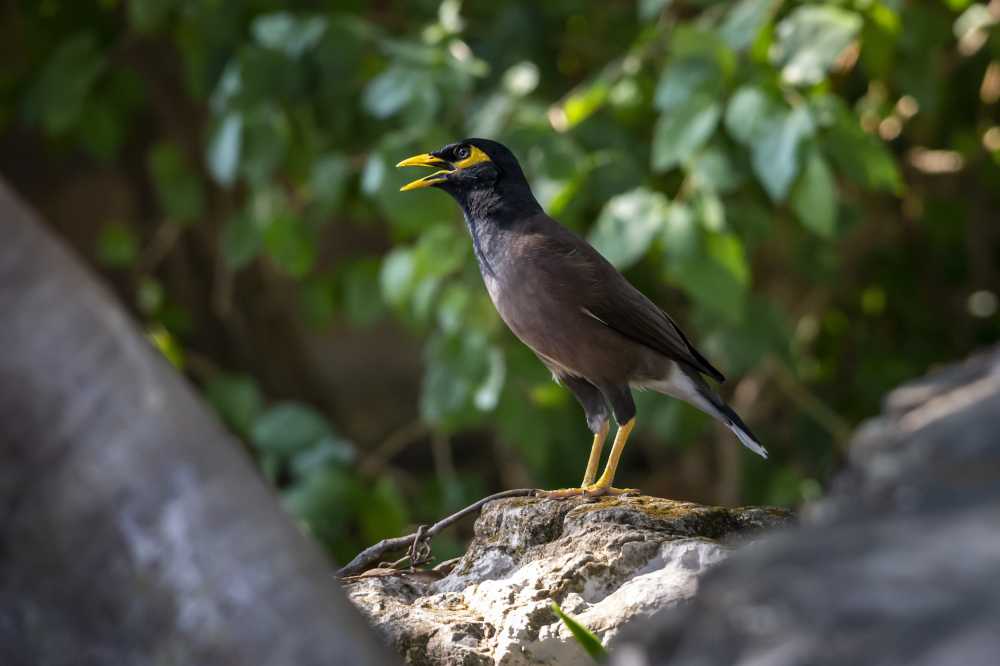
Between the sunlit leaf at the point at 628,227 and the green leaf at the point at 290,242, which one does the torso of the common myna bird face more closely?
the green leaf

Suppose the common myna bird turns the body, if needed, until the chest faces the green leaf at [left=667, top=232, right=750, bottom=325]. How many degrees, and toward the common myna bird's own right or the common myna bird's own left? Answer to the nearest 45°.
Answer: approximately 135° to the common myna bird's own right

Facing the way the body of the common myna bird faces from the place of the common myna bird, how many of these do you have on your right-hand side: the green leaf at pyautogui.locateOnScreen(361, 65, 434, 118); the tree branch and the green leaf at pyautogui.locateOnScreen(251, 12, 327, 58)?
2

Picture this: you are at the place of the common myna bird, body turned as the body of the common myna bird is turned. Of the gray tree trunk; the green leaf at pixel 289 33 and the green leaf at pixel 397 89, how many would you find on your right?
2

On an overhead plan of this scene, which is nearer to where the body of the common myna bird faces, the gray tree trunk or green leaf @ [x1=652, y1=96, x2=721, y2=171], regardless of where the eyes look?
the gray tree trunk

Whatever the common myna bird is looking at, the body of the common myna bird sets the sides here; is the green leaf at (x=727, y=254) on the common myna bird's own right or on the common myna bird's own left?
on the common myna bird's own right

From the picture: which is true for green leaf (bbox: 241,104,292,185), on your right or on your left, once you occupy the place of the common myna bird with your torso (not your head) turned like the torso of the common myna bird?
on your right

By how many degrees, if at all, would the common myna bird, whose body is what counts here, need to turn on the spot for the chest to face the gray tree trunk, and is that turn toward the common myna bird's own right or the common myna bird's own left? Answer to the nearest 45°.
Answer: approximately 90° to the common myna bird's own left

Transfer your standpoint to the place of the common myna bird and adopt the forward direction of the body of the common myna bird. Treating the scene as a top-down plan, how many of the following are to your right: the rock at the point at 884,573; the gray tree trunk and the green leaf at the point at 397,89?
1

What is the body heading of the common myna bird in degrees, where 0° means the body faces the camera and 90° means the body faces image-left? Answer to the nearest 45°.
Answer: approximately 90°

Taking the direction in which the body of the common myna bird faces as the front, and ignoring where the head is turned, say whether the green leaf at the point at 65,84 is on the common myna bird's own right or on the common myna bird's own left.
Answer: on the common myna bird's own right

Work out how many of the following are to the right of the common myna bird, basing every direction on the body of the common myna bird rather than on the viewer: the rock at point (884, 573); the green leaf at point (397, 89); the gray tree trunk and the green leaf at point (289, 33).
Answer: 2
